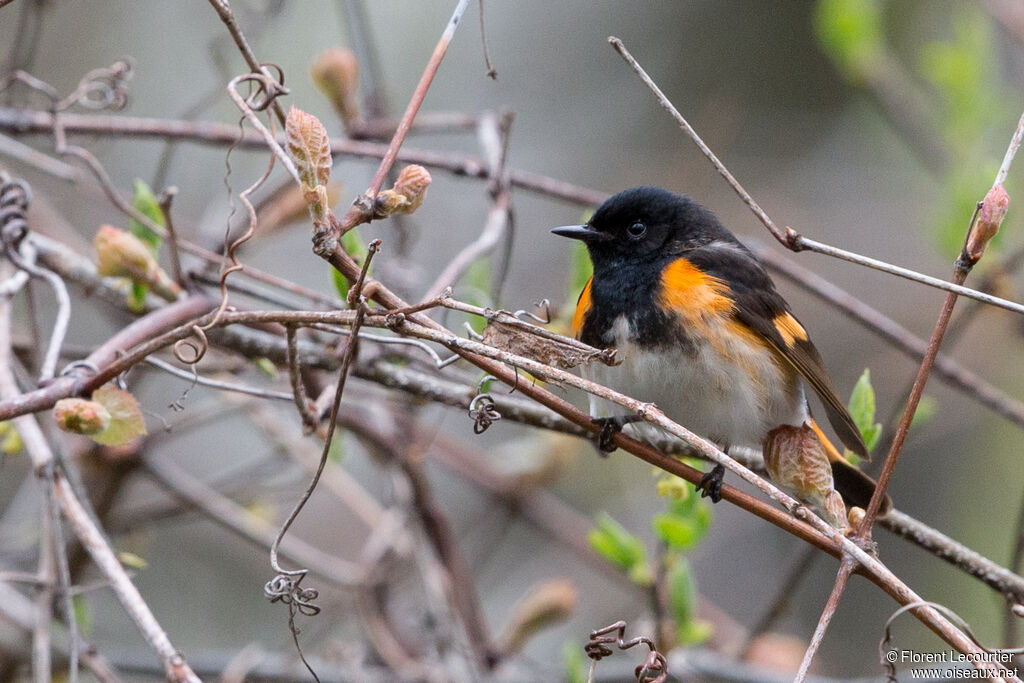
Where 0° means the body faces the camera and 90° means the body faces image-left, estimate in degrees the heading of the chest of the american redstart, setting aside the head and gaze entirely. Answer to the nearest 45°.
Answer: approximately 45°

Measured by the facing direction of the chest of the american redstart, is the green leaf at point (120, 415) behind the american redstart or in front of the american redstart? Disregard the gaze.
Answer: in front

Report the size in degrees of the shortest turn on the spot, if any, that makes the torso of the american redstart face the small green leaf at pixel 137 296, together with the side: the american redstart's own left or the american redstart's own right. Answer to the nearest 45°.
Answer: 0° — it already faces it

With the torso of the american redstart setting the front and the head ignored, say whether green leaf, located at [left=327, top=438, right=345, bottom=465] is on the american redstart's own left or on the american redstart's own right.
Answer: on the american redstart's own right

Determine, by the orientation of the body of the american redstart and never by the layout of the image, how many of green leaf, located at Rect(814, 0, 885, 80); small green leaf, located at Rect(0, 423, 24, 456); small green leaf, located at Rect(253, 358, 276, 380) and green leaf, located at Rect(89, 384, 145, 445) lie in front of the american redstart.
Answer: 3

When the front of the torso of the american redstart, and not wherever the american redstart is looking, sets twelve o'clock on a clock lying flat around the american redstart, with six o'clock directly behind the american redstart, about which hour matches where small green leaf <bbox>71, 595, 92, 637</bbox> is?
The small green leaf is roughly at 1 o'clock from the american redstart.

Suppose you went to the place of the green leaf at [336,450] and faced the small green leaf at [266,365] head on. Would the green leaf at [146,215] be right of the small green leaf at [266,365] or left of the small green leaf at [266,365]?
right

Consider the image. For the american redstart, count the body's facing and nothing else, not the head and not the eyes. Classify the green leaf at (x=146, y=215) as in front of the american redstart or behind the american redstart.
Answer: in front
